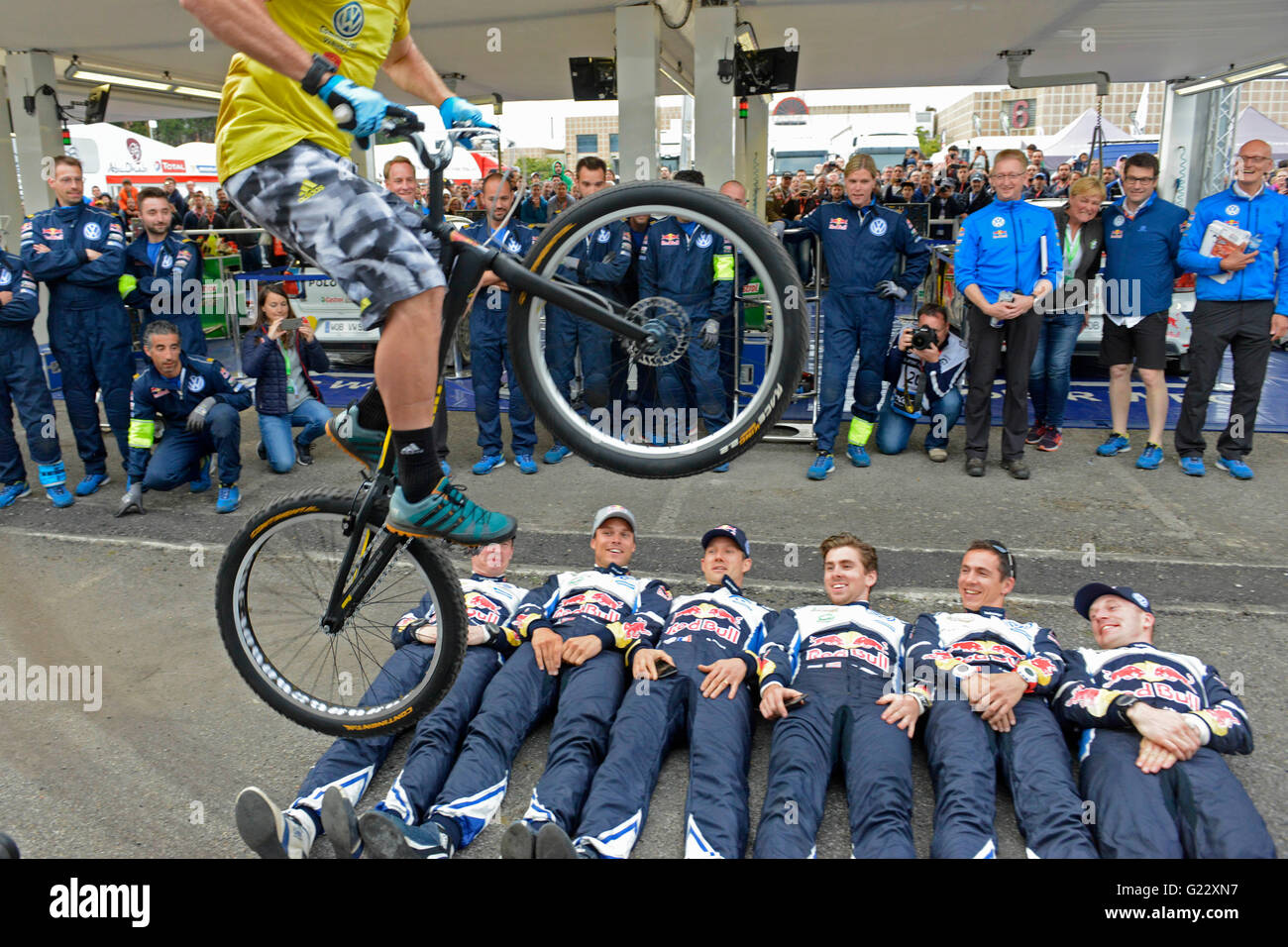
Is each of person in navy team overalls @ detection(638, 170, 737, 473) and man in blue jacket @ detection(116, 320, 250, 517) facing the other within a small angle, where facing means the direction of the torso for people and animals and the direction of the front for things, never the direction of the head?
no

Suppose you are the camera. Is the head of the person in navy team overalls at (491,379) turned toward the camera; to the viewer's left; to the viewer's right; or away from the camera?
toward the camera

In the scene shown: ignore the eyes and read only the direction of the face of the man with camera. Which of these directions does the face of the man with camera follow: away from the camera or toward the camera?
toward the camera

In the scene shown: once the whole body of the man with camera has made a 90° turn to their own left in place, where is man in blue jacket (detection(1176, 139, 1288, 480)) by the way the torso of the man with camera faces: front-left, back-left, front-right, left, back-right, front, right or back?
front-left

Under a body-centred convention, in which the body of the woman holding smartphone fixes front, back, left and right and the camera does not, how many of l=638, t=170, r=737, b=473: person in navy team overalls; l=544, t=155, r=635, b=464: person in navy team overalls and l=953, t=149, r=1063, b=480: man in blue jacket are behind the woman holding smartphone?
0

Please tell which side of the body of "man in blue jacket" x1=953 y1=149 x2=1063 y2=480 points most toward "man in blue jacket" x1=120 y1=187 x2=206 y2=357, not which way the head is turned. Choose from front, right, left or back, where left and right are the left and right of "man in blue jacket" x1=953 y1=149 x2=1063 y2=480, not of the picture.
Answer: right

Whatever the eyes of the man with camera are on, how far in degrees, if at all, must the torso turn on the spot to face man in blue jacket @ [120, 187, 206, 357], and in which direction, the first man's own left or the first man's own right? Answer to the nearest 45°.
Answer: approximately 45° to the first man's own right

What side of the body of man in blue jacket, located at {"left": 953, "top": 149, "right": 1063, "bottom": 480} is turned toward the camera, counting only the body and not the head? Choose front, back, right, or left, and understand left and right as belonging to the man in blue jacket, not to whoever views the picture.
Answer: front

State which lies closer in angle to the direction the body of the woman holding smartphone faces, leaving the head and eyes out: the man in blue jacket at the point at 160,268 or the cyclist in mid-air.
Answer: the cyclist in mid-air

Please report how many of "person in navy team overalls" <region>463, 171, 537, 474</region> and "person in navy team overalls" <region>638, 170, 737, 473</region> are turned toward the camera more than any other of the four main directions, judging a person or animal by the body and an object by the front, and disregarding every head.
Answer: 2

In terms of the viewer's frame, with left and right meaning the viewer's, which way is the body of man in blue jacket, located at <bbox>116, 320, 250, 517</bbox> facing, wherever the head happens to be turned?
facing the viewer

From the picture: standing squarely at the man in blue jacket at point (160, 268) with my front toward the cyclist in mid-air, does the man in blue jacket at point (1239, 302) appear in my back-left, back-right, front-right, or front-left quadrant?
front-left

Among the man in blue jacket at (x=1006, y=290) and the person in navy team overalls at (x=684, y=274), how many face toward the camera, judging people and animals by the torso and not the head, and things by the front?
2

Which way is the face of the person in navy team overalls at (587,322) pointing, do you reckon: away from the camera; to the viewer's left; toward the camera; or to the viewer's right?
toward the camera

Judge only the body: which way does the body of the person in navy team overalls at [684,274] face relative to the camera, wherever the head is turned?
toward the camera
